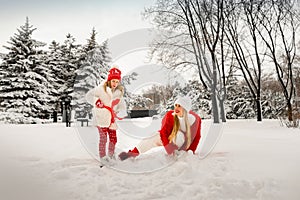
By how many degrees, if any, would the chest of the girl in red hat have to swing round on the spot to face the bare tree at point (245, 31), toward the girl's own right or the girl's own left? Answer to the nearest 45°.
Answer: approximately 90° to the girl's own left

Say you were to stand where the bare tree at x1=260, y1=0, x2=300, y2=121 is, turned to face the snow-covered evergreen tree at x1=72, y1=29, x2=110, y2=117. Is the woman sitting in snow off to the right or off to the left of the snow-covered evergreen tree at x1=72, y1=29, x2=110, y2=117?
left

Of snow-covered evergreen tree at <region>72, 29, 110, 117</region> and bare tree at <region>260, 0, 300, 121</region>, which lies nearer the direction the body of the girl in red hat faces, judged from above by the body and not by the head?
the bare tree

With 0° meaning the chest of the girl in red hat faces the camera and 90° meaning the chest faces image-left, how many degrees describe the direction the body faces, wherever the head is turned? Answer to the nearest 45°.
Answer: approximately 315°

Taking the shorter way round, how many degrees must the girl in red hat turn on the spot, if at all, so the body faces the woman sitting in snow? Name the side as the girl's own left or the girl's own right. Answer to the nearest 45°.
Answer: approximately 45° to the girl's own left

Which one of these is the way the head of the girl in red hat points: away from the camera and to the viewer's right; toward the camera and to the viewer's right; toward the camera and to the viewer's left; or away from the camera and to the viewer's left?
toward the camera and to the viewer's right

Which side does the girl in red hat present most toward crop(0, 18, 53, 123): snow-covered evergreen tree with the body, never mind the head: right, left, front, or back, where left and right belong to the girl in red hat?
back

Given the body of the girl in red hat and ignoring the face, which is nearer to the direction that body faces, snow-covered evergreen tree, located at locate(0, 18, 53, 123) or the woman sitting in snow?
the woman sitting in snow

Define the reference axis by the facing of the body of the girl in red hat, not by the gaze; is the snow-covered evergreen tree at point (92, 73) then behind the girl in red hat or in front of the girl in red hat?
behind

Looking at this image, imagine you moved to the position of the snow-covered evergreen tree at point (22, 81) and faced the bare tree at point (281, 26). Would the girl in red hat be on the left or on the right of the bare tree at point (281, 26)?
right

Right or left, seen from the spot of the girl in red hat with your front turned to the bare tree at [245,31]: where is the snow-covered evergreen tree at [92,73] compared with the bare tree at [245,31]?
left

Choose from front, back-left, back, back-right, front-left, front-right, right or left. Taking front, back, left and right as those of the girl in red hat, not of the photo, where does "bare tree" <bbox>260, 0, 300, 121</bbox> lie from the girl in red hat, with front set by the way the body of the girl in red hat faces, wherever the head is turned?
left
